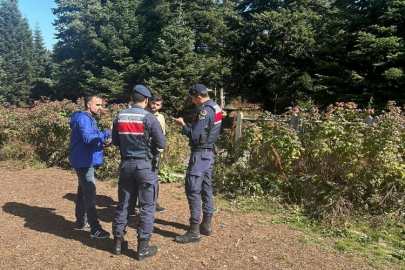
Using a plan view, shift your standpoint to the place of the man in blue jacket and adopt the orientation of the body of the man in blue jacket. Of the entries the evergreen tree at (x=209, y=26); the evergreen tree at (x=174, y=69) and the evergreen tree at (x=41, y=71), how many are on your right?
0

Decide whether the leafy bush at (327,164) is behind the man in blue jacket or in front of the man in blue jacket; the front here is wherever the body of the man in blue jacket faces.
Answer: in front

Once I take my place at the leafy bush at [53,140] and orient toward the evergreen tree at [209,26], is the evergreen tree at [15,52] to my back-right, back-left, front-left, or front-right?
front-left

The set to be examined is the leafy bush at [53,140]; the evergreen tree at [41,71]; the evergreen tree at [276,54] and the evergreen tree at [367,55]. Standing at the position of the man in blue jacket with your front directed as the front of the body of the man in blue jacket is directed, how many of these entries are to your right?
0

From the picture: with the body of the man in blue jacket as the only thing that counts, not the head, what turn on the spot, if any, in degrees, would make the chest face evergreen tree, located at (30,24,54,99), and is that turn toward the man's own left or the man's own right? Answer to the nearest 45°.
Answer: approximately 90° to the man's own left

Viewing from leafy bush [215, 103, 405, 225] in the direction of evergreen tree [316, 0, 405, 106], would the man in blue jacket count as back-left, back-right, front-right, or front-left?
back-left

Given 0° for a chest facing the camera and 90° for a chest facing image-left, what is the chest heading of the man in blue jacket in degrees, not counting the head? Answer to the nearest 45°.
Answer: approximately 270°

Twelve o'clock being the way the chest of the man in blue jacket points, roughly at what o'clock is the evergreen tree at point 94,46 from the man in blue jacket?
The evergreen tree is roughly at 9 o'clock from the man in blue jacket.

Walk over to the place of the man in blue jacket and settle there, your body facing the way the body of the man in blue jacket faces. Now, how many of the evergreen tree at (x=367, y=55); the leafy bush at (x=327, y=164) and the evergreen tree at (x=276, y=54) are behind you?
0

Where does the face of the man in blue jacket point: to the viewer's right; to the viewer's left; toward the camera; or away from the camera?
to the viewer's right

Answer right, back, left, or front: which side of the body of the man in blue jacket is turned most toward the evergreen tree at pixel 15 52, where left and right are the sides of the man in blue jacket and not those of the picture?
left

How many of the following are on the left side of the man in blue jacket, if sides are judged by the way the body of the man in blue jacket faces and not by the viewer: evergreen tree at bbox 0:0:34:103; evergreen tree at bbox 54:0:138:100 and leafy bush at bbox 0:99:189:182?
3

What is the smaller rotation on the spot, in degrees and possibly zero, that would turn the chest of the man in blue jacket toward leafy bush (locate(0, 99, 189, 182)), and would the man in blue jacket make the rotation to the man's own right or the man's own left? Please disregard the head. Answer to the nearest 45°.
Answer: approximately 90° to the man's own left

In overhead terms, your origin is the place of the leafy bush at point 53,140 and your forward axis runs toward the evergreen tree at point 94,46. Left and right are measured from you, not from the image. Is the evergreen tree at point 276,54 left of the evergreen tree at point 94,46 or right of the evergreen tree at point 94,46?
right

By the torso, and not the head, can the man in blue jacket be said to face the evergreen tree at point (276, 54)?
no

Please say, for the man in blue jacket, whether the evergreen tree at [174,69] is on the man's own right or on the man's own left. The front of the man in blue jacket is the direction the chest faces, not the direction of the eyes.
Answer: on the man's own left

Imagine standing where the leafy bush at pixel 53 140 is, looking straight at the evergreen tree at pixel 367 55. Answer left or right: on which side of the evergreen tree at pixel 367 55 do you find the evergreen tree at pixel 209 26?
left
